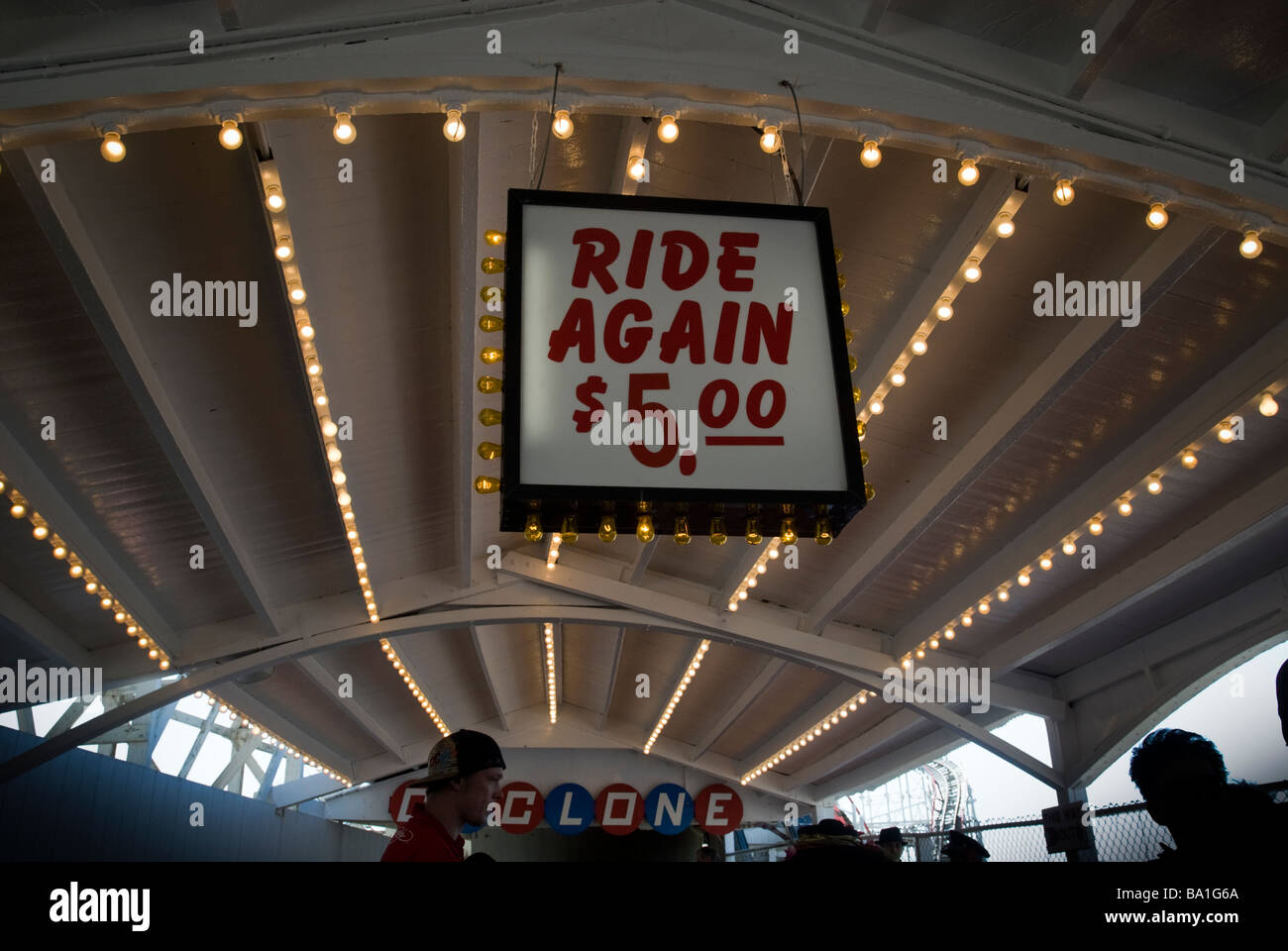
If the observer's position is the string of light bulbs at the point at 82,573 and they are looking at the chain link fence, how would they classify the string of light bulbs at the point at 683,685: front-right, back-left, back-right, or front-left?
front-left

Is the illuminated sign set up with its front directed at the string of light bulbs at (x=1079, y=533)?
no

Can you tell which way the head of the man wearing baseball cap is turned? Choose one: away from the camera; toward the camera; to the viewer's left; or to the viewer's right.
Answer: to the viewer's right

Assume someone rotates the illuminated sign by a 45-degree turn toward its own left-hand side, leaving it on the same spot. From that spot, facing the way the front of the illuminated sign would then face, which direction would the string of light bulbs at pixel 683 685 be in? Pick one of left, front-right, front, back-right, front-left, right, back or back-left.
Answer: back-left

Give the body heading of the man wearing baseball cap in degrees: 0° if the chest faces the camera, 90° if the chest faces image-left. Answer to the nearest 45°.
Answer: approximately 270°

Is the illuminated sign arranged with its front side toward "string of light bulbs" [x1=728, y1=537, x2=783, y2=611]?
no

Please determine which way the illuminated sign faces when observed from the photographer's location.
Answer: facing the viewer

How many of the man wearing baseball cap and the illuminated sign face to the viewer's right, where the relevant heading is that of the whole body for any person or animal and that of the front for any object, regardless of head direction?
1

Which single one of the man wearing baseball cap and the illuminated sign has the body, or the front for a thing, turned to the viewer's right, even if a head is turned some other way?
the man wearing baseball cap

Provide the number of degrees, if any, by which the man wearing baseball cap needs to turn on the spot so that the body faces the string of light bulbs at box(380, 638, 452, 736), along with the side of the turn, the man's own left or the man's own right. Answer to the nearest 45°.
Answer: approximately 90° to the man's own left

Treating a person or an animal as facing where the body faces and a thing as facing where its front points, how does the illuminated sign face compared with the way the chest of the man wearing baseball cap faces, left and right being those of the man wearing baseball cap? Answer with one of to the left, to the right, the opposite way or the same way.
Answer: to the right

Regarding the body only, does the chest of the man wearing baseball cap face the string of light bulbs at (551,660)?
no
